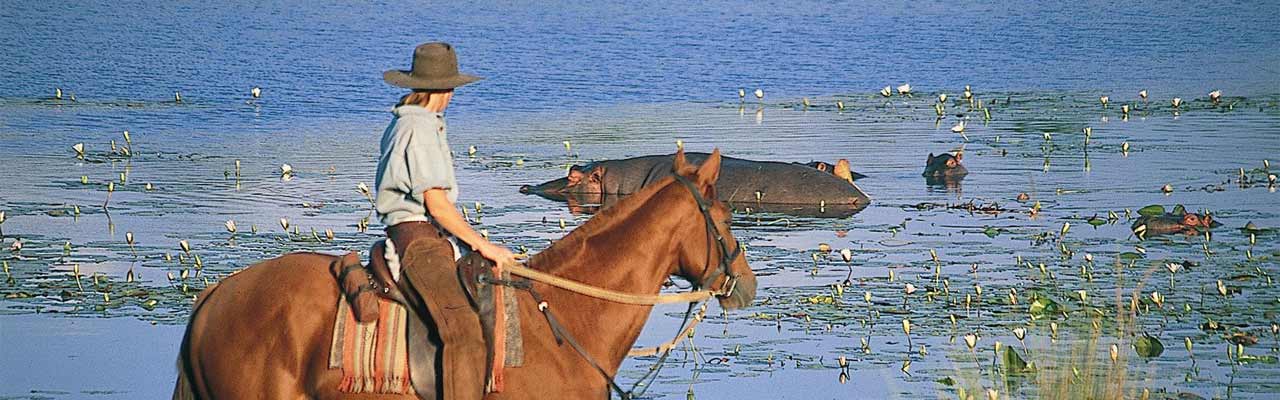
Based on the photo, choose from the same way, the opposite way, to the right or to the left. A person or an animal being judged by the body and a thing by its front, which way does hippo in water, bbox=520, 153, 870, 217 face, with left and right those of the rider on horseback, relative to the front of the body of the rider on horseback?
the opposite way

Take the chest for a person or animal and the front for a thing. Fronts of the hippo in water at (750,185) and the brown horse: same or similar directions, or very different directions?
very different directions

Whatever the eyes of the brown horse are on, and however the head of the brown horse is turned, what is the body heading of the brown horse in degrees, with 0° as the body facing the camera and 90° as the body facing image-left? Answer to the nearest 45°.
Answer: approximately 270°

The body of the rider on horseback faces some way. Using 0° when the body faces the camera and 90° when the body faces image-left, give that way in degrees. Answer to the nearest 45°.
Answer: approximately 270°

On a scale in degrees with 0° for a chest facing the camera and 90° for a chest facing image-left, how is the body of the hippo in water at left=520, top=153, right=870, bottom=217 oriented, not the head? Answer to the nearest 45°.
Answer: approximately 90°
